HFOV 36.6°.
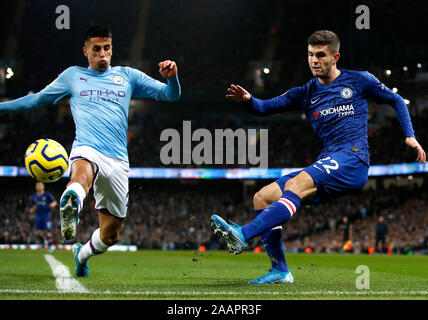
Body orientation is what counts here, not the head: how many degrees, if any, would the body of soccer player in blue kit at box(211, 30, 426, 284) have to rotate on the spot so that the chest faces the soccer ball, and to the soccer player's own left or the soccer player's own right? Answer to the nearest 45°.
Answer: approximately 45° to the soccer player's own right

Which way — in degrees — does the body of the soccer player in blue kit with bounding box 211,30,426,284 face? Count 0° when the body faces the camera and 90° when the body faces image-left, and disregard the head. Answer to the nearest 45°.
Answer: approximately 45°

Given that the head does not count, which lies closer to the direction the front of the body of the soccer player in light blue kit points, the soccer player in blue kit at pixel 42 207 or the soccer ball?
the soccer ball

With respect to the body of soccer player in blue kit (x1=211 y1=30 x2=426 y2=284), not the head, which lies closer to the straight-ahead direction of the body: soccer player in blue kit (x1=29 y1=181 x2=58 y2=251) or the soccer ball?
the soccer ball

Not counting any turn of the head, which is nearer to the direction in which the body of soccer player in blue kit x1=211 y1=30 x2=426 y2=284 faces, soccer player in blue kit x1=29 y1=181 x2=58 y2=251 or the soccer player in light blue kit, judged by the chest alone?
the soccer player in light blue kit

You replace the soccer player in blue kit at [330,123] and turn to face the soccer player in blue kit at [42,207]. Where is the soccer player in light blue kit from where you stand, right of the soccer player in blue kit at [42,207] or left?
left

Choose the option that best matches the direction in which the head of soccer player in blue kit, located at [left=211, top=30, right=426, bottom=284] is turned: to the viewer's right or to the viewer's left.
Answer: to the viewer's left

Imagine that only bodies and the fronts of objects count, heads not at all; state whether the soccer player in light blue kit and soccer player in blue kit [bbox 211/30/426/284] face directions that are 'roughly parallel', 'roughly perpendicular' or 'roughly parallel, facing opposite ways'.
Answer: roughly parallel

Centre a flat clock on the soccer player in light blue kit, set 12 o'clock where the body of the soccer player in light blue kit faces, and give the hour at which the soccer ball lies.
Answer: The soccer ball is roughly at 2 o'clock from the soccer player in light blue kit.

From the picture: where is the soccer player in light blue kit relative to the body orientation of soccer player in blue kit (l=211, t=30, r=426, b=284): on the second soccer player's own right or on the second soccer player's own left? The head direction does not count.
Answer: on the second soccer player's own right
